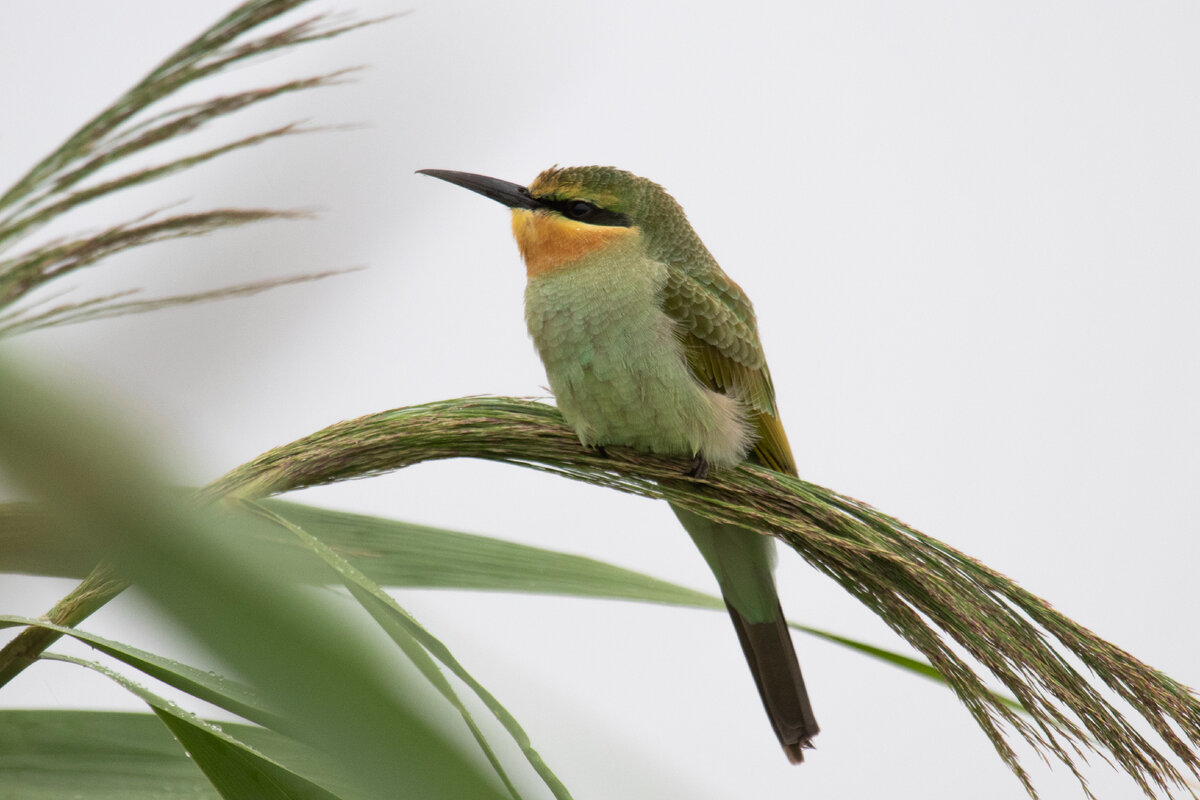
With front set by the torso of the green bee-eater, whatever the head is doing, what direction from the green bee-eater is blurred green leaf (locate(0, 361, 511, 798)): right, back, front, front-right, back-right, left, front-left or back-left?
front-left

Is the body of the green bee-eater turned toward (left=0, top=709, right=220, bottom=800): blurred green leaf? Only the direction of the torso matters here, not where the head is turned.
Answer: yes

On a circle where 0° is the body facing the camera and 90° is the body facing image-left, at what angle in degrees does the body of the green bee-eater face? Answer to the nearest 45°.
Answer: approximately 45°

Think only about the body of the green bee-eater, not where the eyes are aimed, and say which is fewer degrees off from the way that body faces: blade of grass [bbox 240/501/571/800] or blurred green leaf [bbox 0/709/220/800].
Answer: the blurred green leaf
